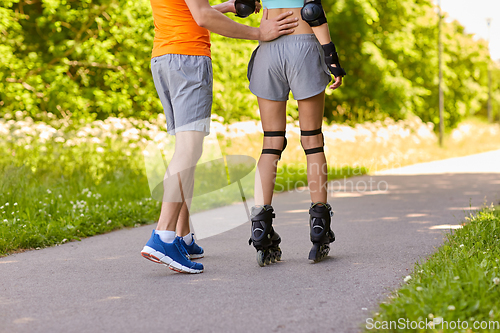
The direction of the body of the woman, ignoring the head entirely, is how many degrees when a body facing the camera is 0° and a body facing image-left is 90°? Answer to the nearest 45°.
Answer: approximately 180°

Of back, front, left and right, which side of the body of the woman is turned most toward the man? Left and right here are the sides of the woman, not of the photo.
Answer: left
